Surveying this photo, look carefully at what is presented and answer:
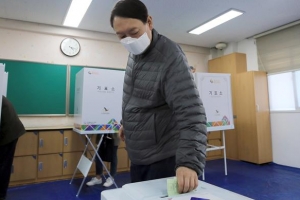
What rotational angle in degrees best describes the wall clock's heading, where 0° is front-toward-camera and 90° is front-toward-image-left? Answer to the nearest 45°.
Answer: approximately 0°

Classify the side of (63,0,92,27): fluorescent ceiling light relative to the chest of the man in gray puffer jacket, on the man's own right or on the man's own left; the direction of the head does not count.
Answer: on the man's own right

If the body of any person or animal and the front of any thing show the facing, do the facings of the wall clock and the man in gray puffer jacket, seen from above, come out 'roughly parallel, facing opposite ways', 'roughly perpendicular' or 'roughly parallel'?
roughly perpendicular

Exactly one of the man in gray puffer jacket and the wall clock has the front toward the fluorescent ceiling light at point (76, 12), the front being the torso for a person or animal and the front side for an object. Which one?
the wall clock
